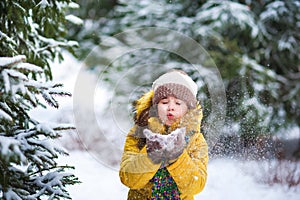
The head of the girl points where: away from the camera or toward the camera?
toward the camera

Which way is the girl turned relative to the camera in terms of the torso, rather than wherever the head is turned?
toward the camera

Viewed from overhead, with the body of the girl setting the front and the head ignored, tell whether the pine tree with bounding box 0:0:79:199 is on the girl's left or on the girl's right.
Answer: on the girl's right
